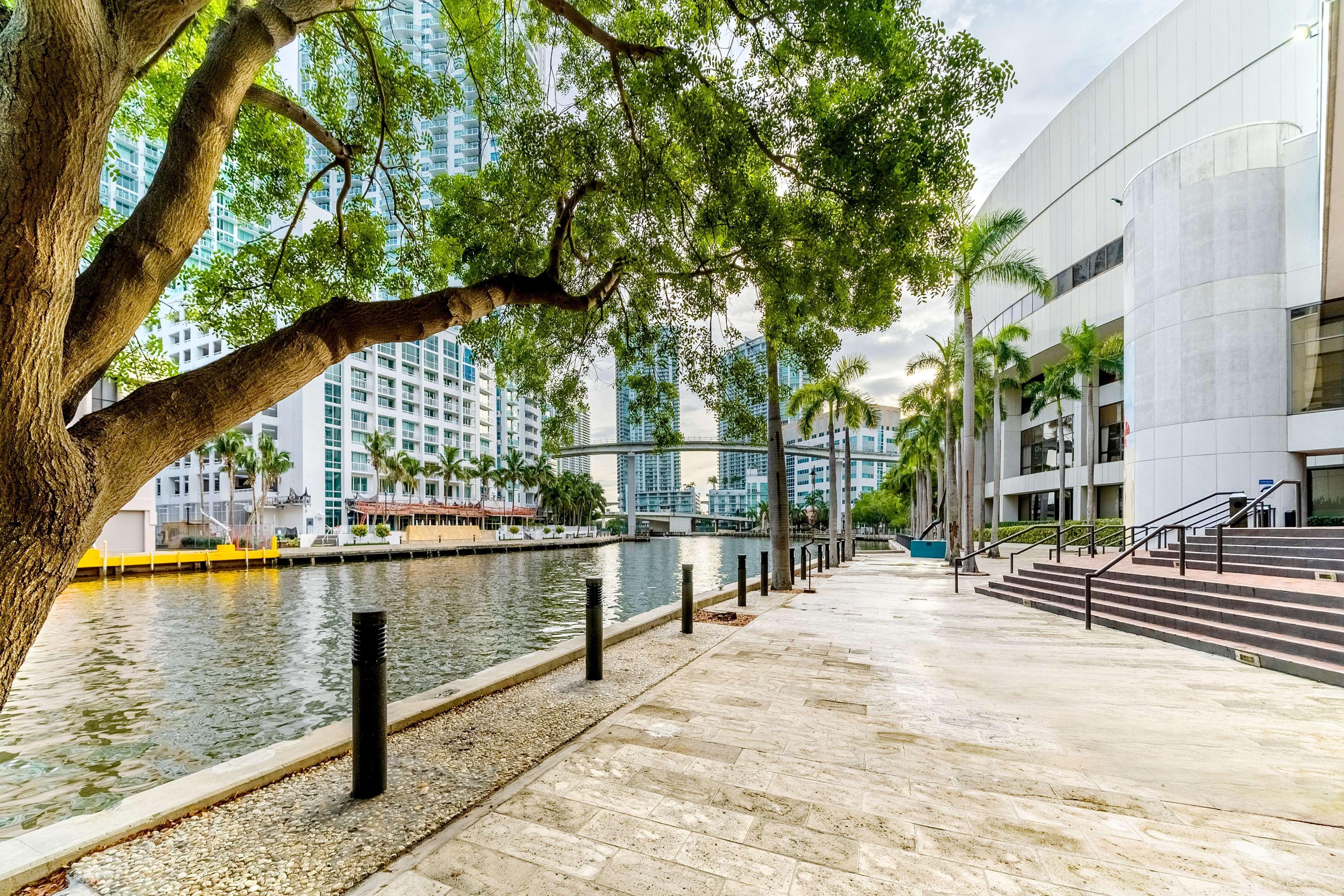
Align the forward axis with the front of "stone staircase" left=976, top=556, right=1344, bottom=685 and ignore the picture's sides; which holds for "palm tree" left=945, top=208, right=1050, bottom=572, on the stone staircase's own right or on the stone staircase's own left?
on the stone staircase's own right

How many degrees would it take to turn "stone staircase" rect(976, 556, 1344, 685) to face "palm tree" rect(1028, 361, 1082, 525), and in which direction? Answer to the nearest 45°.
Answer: approximately 135° to its right

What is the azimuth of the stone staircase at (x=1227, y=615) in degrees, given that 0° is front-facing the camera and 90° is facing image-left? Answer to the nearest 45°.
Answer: approximately 45°

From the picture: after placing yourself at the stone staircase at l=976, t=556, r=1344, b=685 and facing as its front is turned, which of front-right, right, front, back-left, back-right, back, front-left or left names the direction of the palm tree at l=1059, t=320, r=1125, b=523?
back-right

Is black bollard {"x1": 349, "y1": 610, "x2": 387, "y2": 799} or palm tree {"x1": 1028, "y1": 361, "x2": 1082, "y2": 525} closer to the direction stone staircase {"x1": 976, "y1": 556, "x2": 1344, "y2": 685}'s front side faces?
the black bollard

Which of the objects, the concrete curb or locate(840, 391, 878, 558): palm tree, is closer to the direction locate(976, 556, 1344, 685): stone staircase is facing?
the concrete curb
